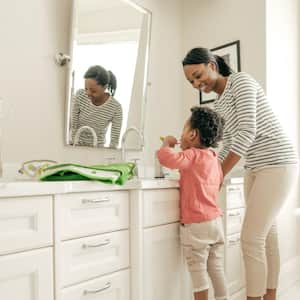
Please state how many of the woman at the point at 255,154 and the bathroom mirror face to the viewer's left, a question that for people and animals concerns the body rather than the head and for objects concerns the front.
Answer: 1

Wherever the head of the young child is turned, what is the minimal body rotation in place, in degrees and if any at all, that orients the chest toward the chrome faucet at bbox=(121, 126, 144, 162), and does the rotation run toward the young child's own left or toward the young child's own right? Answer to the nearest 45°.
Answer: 0° — they already face it

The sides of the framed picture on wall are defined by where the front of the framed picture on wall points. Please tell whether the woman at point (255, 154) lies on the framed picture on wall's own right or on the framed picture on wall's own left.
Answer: on the framed picture on wall's own left

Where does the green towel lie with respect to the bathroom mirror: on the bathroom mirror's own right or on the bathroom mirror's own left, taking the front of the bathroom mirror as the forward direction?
on the bathroom mirror's own right

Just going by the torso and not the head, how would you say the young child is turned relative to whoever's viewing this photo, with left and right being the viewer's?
facing away from the viewer and to the left of the viewer

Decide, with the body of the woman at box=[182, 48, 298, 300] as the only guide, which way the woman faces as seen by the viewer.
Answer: to the viewer's left

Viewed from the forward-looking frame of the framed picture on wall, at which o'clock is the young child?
The young child is roughly at 11 o'clock from the framed picture on wall.

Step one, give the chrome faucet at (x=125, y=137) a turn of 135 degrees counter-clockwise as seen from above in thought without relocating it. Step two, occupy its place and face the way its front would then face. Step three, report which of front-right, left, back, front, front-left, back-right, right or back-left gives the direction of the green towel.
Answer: back-left

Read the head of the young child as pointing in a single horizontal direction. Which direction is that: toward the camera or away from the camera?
away from the camera

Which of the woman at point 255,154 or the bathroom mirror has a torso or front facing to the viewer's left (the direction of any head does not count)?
the woman

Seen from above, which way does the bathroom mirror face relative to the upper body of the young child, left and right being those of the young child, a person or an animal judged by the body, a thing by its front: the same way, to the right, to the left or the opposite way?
the opposite way

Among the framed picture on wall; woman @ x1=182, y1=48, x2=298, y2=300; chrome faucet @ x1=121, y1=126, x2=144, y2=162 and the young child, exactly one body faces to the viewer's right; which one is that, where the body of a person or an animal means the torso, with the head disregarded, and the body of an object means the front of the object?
the chrome faucet

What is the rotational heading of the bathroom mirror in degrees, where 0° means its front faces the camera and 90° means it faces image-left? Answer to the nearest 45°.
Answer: approximately 315°

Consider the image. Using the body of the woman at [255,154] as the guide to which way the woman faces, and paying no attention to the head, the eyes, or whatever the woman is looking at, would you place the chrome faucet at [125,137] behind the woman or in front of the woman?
in front

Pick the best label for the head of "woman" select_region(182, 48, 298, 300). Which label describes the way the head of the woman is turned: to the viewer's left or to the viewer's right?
to the viewer's left

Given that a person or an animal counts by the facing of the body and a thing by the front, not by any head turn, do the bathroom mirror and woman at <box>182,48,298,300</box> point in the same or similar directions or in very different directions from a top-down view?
very different directions

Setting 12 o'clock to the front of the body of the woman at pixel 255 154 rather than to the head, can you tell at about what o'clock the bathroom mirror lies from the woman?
The bathroom mirror is roughly at 1 o'clock from the woman.
